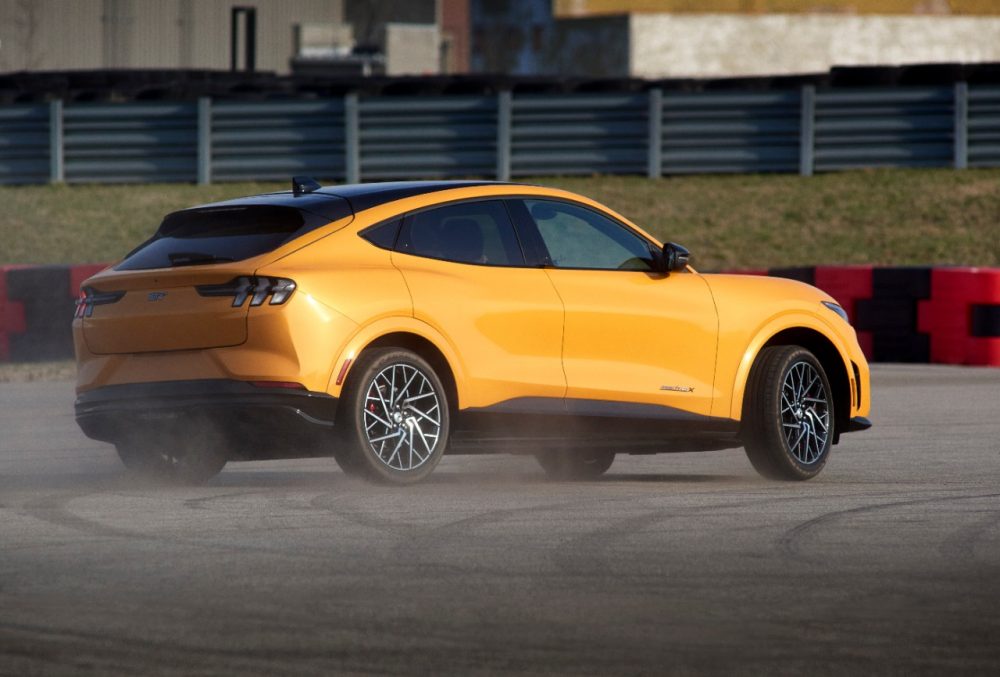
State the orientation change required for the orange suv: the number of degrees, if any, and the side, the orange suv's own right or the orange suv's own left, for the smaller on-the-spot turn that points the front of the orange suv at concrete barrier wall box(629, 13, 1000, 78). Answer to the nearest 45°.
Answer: approximately 45° to the orange suv's own left

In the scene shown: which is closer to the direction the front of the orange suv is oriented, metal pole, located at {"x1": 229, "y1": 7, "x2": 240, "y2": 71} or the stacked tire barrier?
the stacked tire barrier

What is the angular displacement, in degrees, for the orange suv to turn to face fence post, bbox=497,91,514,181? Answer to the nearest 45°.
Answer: approximately 45° to its left

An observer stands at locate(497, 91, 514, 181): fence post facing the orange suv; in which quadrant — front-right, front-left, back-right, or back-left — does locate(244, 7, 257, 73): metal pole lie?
back-right

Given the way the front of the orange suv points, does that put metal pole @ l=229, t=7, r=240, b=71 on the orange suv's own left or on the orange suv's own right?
on the orange suv's own left

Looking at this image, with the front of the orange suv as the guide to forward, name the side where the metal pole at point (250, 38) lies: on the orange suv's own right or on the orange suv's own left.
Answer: on the orange suv's own left

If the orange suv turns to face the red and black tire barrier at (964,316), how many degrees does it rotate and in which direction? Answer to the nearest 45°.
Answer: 0° — it already faces it

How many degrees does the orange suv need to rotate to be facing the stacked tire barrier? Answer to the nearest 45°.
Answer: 0° — it already faces it

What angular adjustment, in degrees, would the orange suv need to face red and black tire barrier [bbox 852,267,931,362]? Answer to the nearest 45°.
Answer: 0° — it already faces it

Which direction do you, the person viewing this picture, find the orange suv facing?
facing away from the viewer and to the right of the viewer
